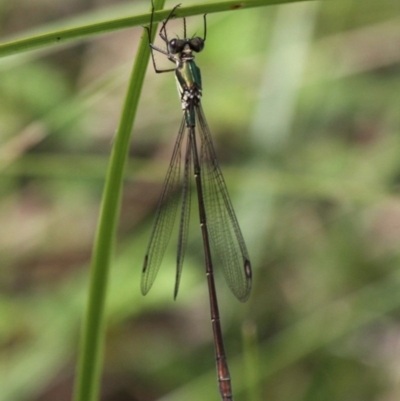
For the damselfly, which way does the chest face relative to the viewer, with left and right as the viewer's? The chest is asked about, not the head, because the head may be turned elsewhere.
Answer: facing away from the viewer
